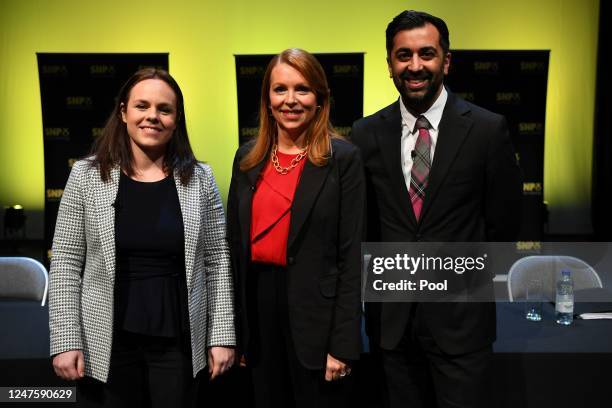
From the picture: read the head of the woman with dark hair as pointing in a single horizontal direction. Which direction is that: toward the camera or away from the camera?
toward the camera

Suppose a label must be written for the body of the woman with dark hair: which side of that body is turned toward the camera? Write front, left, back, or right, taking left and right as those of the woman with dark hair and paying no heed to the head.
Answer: front

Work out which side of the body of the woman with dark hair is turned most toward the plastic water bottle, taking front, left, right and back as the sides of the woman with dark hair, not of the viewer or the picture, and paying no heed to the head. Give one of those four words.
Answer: left
